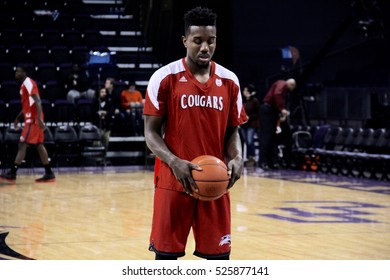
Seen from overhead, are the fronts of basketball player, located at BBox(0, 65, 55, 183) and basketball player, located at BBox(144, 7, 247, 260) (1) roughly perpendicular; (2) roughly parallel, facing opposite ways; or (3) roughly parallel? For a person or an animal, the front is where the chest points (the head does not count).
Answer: roughly perpendicular

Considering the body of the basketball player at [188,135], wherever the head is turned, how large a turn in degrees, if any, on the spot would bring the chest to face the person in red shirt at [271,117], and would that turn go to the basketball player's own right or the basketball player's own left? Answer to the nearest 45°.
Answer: approximately 180°

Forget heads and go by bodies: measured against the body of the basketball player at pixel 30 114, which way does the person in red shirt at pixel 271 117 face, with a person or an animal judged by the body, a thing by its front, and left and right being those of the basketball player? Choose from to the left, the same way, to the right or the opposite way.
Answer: the opposite way

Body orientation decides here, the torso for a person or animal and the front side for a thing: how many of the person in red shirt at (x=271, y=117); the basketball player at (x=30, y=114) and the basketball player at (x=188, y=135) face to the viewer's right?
1
